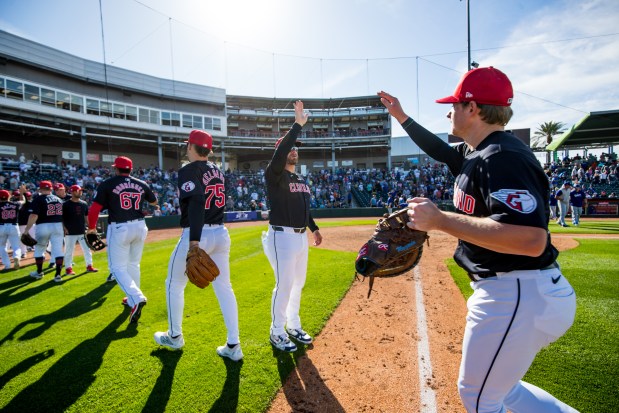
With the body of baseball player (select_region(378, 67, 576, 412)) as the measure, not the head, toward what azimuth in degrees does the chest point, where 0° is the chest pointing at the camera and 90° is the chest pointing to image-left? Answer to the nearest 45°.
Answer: approximately 90°

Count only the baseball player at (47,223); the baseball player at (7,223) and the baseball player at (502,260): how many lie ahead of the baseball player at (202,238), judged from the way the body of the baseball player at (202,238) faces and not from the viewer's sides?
2

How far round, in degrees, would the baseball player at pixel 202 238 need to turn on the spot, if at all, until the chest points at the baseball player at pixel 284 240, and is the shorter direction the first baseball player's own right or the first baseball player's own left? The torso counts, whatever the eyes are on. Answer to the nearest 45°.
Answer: approximately 135° to the first baseball player's own right

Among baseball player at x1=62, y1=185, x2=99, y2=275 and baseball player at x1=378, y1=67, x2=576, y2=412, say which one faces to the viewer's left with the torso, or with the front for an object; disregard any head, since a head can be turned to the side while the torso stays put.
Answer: baseball player at x1=378, y1=67, x2=576, y2=412

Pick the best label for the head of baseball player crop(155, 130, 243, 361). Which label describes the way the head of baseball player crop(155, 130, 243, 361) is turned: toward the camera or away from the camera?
away from the camera

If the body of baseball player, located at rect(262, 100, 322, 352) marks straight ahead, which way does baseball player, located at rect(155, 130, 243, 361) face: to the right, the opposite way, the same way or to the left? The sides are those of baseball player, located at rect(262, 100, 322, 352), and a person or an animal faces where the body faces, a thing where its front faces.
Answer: the opposite way

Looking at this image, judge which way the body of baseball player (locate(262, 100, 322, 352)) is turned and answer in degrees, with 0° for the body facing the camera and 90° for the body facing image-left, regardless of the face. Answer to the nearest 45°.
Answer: approximately 315°
